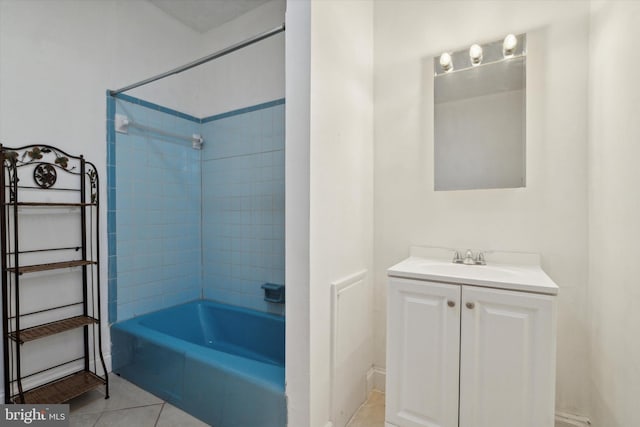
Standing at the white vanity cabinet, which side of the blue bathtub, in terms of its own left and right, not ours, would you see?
left

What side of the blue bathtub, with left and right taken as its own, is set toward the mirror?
left

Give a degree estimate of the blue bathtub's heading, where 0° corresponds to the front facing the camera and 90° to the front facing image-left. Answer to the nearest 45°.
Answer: approximately 45°
